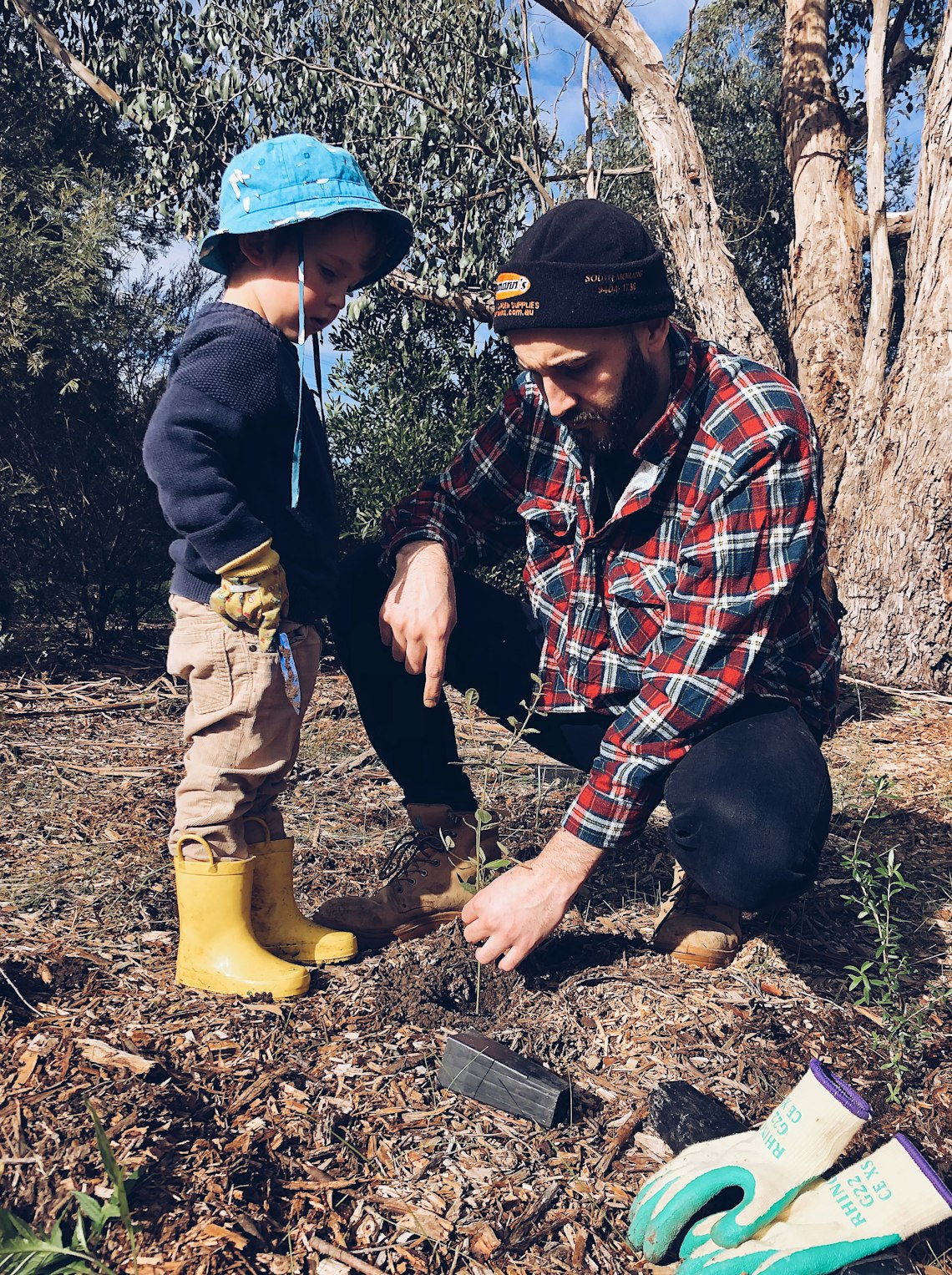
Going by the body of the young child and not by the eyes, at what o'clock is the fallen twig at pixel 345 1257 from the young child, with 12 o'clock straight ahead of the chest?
The fallen twig is roughly at 3 o'clock from the young child.

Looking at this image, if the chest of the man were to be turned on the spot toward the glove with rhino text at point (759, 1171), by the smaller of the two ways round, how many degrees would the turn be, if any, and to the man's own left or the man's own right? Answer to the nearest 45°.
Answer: approximately 45° to the man's own left

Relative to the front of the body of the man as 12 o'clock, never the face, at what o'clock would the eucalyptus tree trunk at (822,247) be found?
The eucalyptus tree trunk is roughly at 5 o'clock from the man.

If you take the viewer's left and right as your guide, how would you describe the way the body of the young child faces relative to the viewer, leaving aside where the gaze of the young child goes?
facing to the right of the viewer

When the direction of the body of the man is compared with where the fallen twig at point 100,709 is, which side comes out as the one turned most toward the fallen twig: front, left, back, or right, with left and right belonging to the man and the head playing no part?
right

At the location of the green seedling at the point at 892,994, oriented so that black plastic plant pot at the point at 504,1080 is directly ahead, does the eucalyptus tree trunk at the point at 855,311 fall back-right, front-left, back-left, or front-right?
back-right

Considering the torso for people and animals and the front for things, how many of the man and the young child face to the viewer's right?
1

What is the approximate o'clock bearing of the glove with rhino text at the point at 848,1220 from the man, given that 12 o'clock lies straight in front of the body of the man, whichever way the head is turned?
The glove with rhino text is roughly at 10 o'clock from the man.

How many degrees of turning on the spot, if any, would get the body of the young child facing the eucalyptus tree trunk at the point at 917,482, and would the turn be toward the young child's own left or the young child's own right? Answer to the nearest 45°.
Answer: approximately 45° to the young child's own left

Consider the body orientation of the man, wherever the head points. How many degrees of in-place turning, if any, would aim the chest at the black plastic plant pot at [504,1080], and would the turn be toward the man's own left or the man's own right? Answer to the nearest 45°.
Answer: approximately 45° to the man's own left

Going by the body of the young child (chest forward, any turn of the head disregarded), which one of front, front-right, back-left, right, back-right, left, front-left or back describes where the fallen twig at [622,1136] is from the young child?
front-right

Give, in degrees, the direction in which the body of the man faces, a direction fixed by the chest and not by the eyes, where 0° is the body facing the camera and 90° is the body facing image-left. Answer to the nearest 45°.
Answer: approximately 45°
